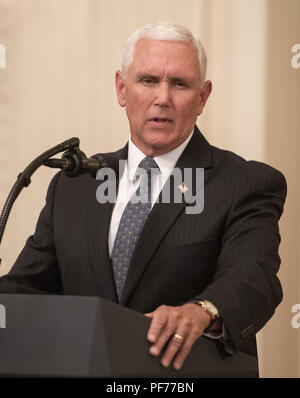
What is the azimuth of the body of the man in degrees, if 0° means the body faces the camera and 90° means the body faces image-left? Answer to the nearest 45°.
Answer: approximately 45°

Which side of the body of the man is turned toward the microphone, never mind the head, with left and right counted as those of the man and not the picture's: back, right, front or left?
front

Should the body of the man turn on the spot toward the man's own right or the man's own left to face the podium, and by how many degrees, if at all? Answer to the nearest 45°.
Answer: approximately 45° to the man's own left

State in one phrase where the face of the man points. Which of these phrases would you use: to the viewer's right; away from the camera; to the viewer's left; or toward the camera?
toward the camera
